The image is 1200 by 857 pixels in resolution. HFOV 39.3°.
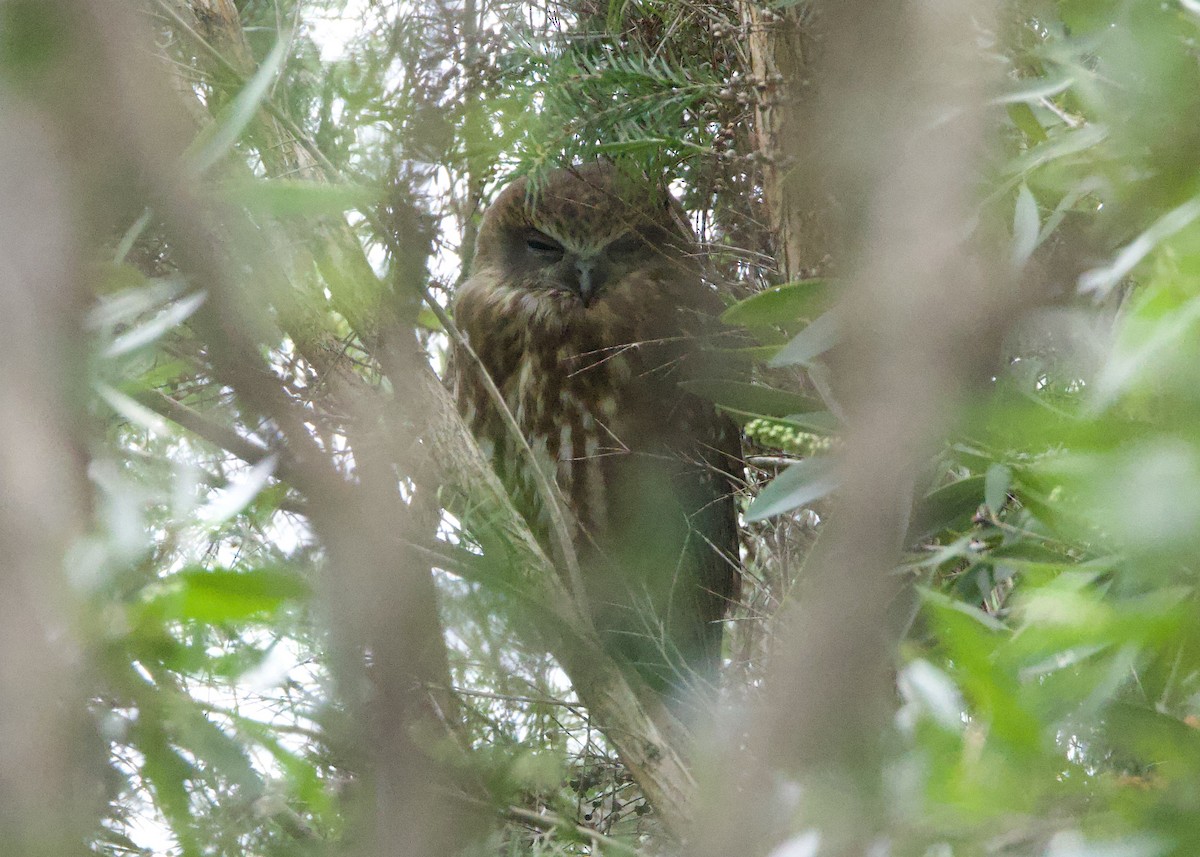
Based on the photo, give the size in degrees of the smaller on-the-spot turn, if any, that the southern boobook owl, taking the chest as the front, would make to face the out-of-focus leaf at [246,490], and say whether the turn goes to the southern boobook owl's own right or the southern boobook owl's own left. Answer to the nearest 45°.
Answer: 0° — it already faces it

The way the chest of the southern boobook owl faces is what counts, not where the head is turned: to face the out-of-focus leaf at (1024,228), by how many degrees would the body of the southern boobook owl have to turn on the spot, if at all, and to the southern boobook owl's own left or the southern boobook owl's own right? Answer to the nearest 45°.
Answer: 0° — it already faces it

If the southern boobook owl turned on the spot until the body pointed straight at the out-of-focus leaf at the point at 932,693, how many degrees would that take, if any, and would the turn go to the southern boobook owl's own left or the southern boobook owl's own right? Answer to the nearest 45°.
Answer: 0° — it already faces it

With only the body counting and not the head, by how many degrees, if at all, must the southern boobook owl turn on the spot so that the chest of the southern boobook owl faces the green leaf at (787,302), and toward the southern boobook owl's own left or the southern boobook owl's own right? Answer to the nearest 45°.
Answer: approximately 90° to the southern boobook owl's own left

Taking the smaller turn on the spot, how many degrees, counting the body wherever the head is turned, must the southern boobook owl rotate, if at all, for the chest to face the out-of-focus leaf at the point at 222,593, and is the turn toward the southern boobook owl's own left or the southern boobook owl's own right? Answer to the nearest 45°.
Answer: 0° — it already faces it
